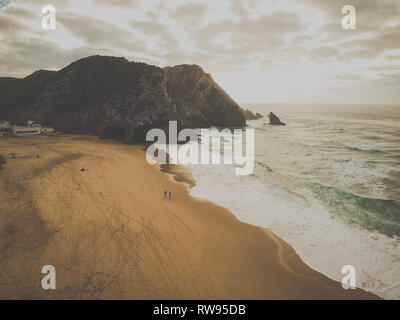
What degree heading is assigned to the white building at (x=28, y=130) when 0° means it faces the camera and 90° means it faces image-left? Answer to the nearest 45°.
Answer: approximately 0°
